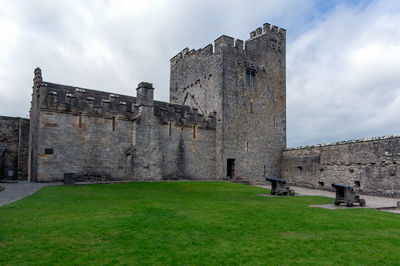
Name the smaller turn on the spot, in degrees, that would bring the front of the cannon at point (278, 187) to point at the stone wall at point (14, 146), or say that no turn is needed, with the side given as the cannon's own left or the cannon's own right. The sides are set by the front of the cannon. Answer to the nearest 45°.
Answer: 0° — it already faces it

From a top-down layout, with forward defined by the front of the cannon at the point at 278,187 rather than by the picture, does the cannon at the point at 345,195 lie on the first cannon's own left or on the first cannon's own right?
on the first cannon's own left

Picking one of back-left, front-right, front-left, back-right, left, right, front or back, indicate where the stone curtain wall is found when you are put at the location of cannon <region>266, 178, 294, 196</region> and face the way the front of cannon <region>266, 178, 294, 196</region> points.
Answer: back-right

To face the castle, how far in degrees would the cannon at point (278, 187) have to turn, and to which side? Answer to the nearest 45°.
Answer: approximately 45° to its right

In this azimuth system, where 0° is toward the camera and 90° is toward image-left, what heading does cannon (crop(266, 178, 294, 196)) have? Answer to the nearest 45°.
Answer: approximately 90°

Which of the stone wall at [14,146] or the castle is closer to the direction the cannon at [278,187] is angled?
the stone wall

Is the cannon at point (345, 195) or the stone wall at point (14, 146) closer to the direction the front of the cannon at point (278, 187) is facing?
the stone wall

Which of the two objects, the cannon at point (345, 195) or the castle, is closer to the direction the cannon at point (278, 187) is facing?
the castle
